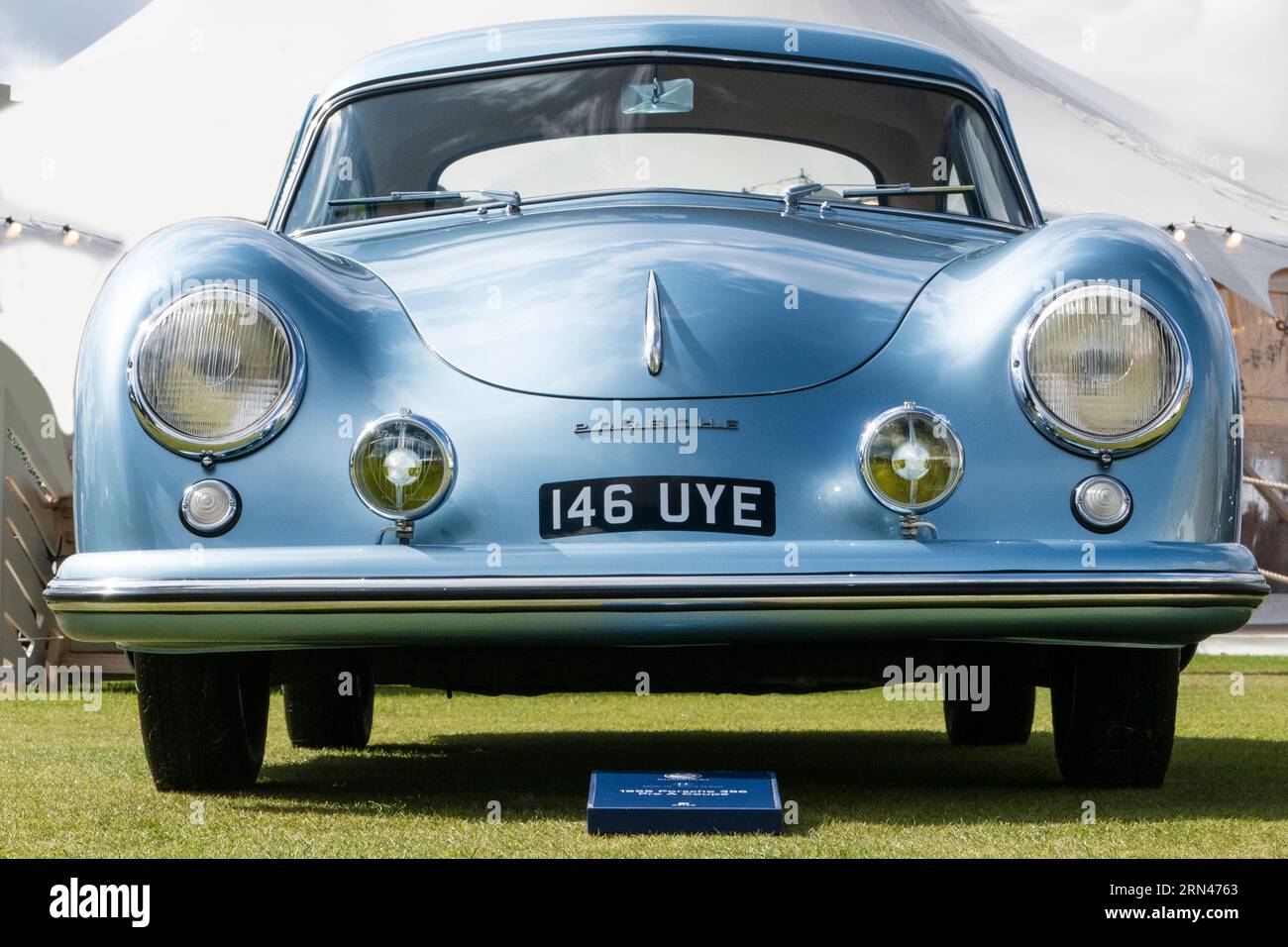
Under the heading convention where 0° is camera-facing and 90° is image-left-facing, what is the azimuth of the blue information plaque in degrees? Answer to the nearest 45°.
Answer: approximately 0°

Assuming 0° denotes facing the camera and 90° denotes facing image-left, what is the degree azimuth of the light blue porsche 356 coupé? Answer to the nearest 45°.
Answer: approximately 0°

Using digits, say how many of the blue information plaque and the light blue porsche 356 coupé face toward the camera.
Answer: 2
